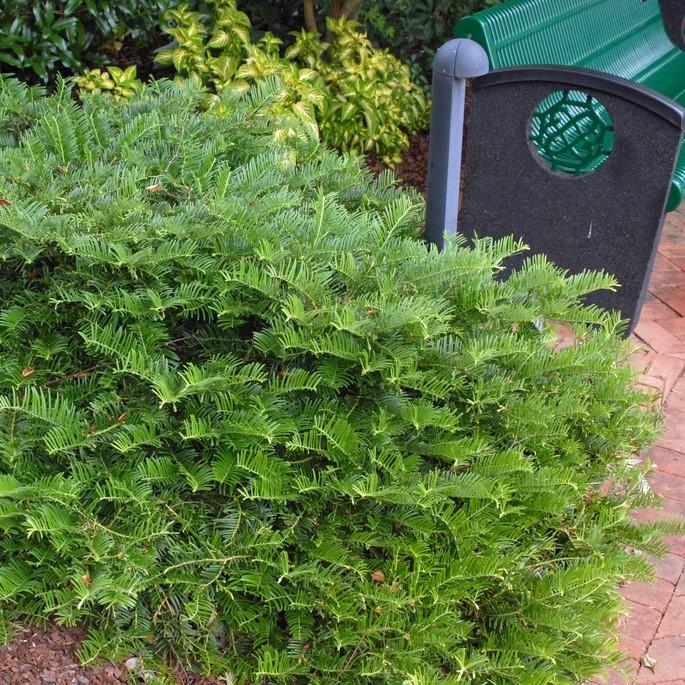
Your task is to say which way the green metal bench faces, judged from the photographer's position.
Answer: facing the viewer and to the right of the viewer

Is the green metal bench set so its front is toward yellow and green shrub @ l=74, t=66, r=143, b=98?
no

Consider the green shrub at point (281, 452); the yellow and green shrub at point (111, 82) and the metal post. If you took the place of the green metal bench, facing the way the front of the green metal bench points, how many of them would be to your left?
0

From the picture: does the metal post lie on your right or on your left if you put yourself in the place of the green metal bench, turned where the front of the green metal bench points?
on your right

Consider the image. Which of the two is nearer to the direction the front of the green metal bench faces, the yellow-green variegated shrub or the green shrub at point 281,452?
the green shrub

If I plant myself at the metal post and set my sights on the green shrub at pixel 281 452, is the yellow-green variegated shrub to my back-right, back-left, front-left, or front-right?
back-right

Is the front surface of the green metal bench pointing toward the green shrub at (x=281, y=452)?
no
